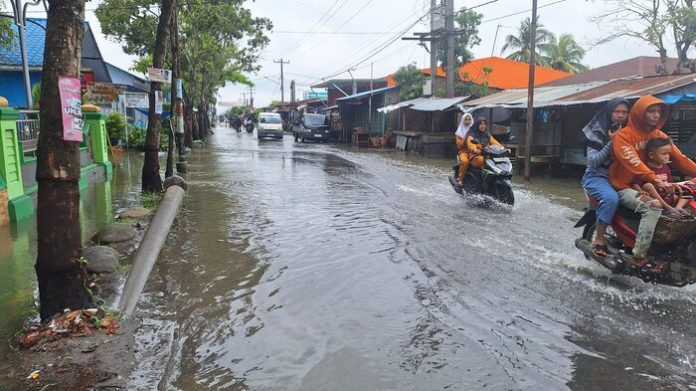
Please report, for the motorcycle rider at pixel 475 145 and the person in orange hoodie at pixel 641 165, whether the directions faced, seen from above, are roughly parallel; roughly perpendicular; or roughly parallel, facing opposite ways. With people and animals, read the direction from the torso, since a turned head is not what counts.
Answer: roughly parallel

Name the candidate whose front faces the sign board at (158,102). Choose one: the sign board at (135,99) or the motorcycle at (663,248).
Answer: the sign board at (135,99)

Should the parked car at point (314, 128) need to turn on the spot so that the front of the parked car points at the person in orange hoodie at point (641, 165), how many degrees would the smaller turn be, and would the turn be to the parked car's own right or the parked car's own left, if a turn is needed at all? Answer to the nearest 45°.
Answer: approximately 45° to the parked car's own right

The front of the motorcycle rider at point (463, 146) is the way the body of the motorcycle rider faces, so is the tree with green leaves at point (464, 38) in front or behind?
behind

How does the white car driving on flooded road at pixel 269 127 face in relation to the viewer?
toward the camera

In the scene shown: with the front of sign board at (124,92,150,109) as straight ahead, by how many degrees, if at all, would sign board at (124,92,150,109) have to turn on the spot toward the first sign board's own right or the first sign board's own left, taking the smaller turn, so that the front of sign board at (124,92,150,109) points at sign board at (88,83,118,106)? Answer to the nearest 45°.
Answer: approximately 45° to the first sign board's own right

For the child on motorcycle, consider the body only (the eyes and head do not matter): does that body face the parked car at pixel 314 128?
no

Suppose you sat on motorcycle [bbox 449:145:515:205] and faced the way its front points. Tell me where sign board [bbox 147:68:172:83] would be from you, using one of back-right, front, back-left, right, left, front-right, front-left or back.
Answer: back-right

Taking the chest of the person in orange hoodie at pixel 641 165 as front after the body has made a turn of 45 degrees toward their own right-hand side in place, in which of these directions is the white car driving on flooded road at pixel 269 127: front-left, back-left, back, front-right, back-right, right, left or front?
back-right

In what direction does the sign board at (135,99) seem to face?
toward the camera

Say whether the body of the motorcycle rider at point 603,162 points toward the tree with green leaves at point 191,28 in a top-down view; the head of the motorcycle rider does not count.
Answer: no

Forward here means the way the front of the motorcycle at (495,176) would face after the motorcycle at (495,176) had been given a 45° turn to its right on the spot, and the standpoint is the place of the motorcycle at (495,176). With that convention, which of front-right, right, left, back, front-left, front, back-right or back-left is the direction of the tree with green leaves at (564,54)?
back

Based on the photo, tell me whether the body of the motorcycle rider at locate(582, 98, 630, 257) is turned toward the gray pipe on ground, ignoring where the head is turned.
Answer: no

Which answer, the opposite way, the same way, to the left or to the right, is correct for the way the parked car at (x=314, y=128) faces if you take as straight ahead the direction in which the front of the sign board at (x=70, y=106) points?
the same way
